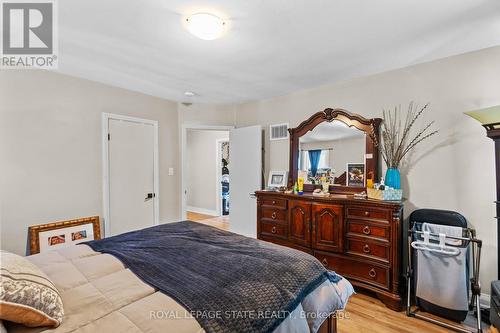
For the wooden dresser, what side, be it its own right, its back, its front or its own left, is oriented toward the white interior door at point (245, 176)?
right

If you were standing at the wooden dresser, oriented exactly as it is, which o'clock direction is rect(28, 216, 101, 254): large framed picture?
The large framed picture is roughly at 1 o'clock from the wooden dresser.

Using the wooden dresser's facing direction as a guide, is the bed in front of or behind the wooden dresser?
in front

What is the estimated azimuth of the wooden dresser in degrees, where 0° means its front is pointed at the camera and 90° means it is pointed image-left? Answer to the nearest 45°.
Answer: approximately 45°

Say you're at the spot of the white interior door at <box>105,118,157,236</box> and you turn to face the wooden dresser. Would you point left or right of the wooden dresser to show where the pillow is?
right

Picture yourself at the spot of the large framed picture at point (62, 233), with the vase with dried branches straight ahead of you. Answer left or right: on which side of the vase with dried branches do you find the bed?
right

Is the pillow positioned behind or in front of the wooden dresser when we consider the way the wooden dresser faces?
in front
